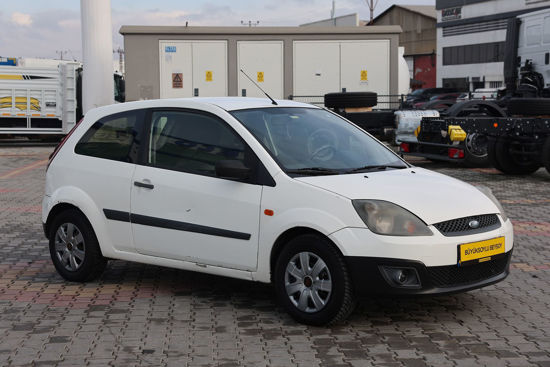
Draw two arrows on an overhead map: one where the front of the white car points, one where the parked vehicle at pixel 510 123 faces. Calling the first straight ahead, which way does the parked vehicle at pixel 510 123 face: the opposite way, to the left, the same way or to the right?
to the left

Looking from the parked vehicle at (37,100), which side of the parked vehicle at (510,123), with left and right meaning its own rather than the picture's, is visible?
left

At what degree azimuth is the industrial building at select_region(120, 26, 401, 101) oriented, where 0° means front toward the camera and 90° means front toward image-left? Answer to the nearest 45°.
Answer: approximately 0°

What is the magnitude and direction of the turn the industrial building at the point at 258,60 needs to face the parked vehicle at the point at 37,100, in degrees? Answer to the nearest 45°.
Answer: approximately 90° to its right

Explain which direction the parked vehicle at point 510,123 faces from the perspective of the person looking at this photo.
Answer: facing away from the viewer and to the right of the viewer

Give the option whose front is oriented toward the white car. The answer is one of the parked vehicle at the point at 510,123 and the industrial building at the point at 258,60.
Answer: the industrial building

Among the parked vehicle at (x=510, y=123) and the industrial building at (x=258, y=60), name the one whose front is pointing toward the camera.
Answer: the industrial building

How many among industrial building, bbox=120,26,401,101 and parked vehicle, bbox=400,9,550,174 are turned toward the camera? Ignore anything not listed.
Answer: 1

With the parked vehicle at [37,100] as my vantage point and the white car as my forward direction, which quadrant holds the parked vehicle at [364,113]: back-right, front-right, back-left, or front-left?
front-left

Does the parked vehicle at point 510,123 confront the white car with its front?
no

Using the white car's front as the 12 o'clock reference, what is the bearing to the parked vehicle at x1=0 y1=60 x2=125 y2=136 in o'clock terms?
The parked vehicle is roughly at 7 o'clock from the white car.

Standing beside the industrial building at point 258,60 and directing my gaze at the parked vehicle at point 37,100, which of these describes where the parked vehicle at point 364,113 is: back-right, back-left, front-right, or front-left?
back-left

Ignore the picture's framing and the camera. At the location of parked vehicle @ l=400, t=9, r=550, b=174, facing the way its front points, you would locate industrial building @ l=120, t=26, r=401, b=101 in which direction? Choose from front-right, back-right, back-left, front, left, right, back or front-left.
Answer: left

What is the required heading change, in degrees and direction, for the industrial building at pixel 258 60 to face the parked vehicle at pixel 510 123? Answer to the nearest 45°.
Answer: approximately 45° to its left

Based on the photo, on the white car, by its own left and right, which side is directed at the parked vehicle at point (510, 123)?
left

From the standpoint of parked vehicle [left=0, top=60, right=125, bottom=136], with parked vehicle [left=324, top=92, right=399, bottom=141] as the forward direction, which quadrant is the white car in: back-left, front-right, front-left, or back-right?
front-right

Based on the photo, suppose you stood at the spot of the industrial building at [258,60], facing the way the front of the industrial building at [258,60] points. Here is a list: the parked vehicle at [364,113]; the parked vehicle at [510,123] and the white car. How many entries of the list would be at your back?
0

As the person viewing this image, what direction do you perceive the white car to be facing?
facing the viewer and to the right of the viewer
